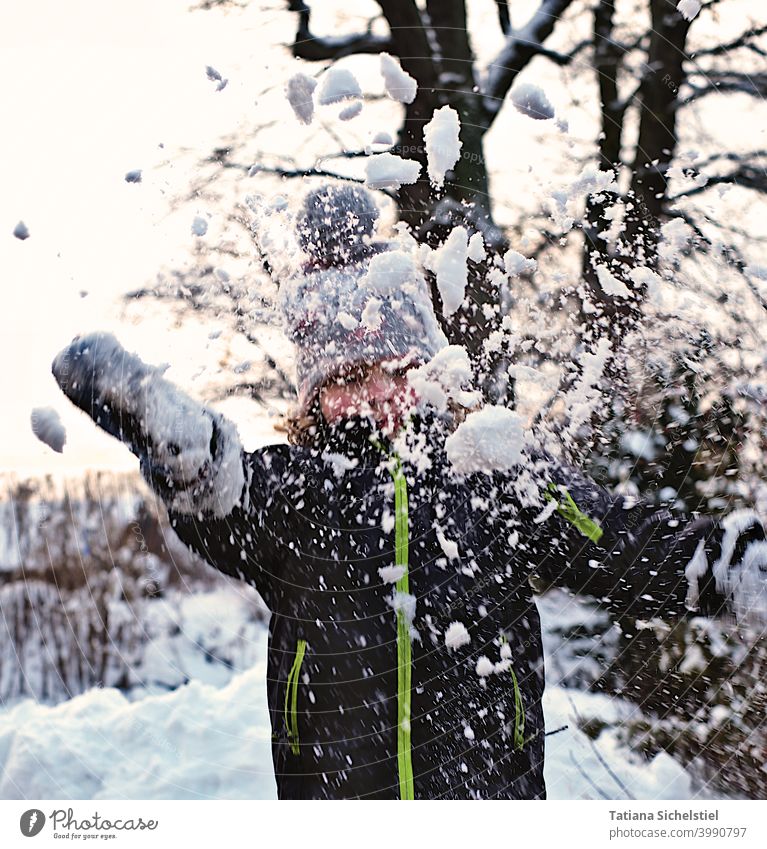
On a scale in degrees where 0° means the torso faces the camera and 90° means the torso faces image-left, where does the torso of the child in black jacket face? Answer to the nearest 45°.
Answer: approximately 0°
